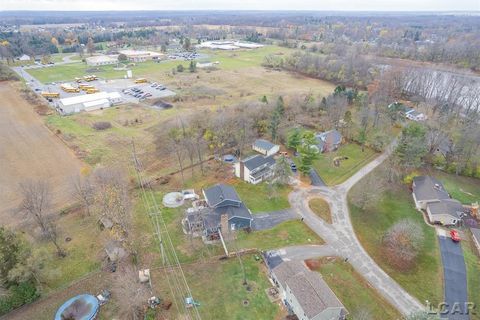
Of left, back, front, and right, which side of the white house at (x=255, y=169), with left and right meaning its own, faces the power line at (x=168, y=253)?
right

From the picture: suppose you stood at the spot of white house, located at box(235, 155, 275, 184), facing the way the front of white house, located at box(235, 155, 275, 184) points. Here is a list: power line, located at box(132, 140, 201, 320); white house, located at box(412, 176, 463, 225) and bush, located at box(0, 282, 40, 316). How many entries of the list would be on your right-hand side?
2

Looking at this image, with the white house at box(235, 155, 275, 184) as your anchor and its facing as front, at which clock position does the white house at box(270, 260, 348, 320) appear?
the white house at box(270, 260, 348, 320) is roughly at 1 o'clock from the white house at box(235, 155, 275, 184).

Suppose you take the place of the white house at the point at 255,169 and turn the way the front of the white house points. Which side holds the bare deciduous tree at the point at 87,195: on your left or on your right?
on your right

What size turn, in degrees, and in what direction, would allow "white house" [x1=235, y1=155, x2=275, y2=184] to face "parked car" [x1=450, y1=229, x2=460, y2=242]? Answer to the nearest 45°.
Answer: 0° — it already faces it

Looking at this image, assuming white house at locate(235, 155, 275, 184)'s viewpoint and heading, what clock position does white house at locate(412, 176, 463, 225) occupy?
white house at locate(412, 176, 463, 225) is roughly at 11 o'clock from white house at locate(235, 155, 275, 184).

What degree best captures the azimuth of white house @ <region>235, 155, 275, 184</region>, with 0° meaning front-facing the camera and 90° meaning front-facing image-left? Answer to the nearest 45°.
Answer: approximately 315°

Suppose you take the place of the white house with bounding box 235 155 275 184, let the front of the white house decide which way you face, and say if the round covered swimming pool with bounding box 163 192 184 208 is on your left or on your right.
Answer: on your right

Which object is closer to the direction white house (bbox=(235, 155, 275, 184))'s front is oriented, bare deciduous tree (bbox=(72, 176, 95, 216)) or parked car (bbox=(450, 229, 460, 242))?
the parked car

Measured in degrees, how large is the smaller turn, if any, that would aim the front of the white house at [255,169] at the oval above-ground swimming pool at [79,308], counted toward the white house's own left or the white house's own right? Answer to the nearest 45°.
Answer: approximately 90° to the white house's own right
